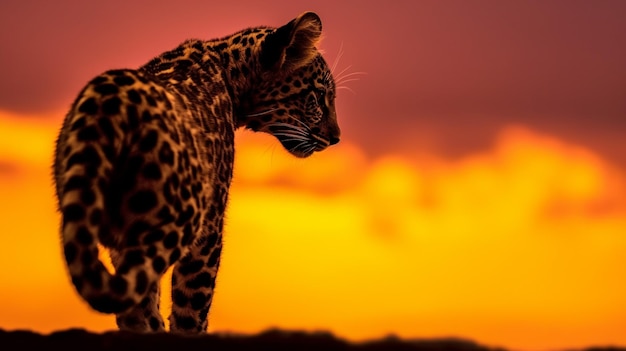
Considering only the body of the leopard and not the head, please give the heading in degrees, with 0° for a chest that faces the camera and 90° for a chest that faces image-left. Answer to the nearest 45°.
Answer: approximately 225°
